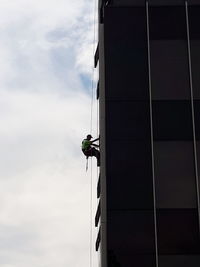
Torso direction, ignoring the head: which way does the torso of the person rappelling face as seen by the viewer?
to the viewer's right

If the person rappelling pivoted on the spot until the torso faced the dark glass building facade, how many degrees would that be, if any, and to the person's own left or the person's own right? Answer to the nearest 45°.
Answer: approximately 45° to the person's own right
